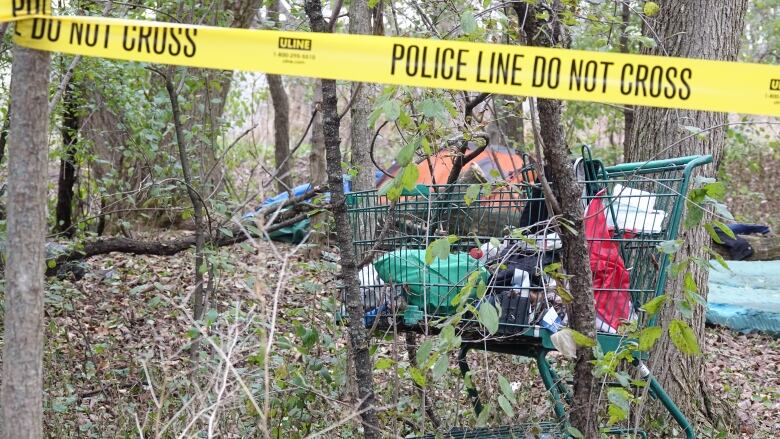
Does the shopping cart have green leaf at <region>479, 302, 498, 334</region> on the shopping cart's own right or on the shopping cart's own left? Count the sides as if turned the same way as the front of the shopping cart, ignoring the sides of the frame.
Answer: on the shopping cart's own left

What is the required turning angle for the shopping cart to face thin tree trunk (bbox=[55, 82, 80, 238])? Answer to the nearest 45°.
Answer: approximately 45° to its right

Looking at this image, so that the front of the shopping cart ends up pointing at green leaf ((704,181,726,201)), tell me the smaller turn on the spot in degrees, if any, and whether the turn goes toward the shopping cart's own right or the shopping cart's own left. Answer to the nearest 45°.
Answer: approximately 135° to the shopping cart's own left

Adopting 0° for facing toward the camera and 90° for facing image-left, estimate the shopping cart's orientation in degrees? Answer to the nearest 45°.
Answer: approximately 90°

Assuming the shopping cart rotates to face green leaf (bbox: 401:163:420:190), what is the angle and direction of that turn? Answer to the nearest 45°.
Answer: approximately 45° to its left

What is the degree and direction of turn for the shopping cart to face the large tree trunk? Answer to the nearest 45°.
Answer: approximately 135° to its right

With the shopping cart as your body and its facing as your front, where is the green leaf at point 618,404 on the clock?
The green leaf is roughly at 8 o'clock from the shopping cart.

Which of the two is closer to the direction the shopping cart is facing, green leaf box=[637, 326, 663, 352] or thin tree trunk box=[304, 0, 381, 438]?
the thin tree trunk

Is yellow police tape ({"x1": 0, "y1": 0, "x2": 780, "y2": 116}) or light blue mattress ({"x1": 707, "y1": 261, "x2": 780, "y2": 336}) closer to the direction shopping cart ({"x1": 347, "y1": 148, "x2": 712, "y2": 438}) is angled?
the yellow police tape

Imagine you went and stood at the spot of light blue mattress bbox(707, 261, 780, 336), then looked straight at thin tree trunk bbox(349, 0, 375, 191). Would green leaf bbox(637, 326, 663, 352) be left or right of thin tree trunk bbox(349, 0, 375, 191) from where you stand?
left

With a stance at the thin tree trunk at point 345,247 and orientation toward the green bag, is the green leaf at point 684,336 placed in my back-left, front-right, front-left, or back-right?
front-right

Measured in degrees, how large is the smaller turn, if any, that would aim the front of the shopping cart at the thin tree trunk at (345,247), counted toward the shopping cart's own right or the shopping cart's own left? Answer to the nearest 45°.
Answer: approximately 45° to the shopping cart's own left
